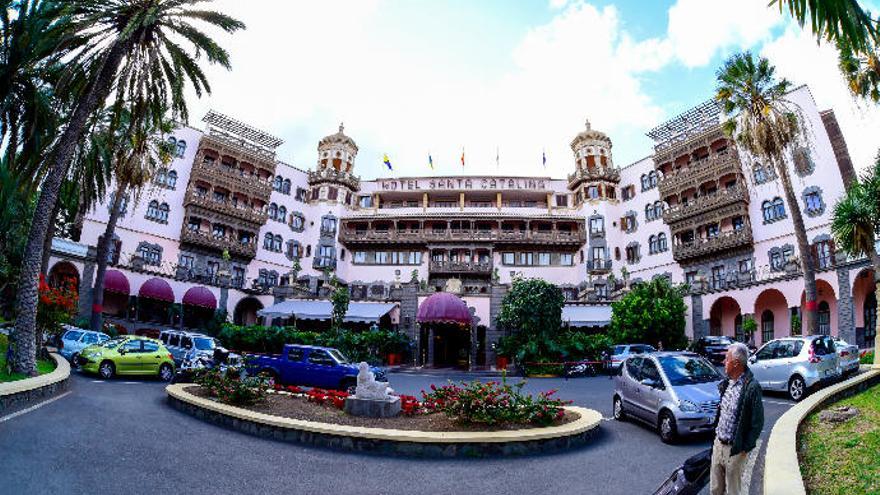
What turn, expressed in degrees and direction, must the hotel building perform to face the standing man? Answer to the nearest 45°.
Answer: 0° — it already faces them

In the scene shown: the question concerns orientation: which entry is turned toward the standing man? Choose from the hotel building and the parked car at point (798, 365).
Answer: the hotel building

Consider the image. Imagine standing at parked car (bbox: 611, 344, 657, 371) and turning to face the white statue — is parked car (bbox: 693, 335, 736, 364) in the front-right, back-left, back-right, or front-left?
back-left

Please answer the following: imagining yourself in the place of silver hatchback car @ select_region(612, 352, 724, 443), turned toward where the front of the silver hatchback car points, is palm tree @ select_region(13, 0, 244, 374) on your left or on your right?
on your right

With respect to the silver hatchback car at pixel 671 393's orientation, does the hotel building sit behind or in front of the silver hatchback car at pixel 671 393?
behind

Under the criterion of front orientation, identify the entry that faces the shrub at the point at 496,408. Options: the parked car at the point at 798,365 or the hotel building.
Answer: the hotel building

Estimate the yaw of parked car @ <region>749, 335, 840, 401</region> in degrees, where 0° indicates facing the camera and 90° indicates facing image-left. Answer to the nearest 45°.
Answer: approximately 135°

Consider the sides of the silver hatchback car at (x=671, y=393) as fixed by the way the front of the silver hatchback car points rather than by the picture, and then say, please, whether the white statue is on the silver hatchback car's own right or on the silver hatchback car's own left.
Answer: on the silver hatchback car's own right

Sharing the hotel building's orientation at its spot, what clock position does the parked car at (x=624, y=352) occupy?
The parked car is roughly at 11 o'clock from the hotel building.

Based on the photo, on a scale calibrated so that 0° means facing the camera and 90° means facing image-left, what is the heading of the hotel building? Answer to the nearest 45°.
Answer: approximately 0°
